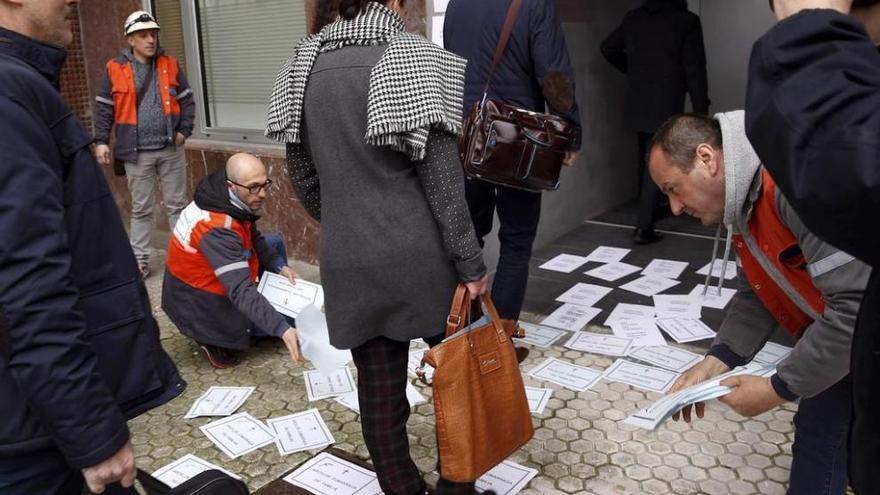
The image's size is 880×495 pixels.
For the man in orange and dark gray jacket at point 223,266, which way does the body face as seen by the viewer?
to the viewer's right

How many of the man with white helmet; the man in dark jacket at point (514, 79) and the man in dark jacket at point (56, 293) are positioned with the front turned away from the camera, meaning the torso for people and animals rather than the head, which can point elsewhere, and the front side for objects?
1

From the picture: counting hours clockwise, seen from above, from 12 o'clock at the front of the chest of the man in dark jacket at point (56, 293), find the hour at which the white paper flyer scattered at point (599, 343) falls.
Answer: The white paper flyer scattered is roughly at 11 o'clock from the man in dark jacket.

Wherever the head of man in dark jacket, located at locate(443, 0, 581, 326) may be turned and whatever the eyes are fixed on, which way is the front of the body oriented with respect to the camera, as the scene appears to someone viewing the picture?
away from the camera

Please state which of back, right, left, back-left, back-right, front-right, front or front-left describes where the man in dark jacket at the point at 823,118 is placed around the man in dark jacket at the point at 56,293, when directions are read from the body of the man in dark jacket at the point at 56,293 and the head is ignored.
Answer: front-right

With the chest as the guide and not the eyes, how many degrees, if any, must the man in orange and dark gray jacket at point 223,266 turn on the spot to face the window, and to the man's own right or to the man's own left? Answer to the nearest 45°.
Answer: approximately 90° to the man's own left

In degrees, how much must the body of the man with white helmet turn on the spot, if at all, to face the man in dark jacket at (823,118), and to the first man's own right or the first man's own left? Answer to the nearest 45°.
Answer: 0° — they already face them

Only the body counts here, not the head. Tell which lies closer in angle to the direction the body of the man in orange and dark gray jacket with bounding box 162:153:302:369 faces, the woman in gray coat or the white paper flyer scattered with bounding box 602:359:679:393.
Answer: the white paper flyer scattered

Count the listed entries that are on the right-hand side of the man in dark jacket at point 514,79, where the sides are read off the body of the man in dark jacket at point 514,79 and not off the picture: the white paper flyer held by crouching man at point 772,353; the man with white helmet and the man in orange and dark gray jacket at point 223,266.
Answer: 1

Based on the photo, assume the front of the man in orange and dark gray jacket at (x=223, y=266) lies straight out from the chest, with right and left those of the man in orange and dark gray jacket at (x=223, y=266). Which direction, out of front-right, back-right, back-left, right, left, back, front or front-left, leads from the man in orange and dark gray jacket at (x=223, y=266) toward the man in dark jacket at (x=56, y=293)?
right

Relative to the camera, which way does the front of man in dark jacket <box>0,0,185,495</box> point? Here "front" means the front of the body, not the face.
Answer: to the viewer's right

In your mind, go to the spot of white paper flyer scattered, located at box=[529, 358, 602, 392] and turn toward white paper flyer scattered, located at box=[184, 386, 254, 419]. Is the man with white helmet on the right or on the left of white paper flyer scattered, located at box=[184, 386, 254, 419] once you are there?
right
